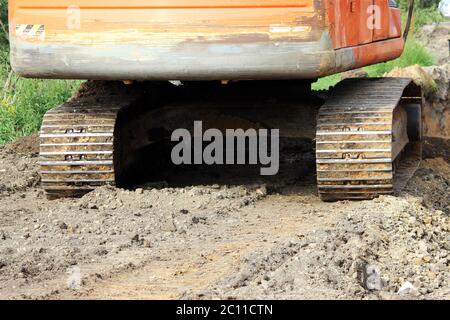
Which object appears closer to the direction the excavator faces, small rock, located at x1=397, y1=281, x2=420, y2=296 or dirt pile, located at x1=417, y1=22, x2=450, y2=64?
the dirt pile

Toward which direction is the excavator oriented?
away from the camera

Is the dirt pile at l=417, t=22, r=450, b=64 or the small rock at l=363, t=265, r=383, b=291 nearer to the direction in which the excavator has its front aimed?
the dirt pile

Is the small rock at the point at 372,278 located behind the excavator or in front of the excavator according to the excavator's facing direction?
behind

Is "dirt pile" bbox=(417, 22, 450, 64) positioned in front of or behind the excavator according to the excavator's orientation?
in front

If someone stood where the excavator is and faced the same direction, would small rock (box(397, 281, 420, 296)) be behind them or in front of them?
behind

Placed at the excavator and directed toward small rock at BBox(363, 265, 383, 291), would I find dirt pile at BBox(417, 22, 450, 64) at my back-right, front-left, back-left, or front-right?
back-left
